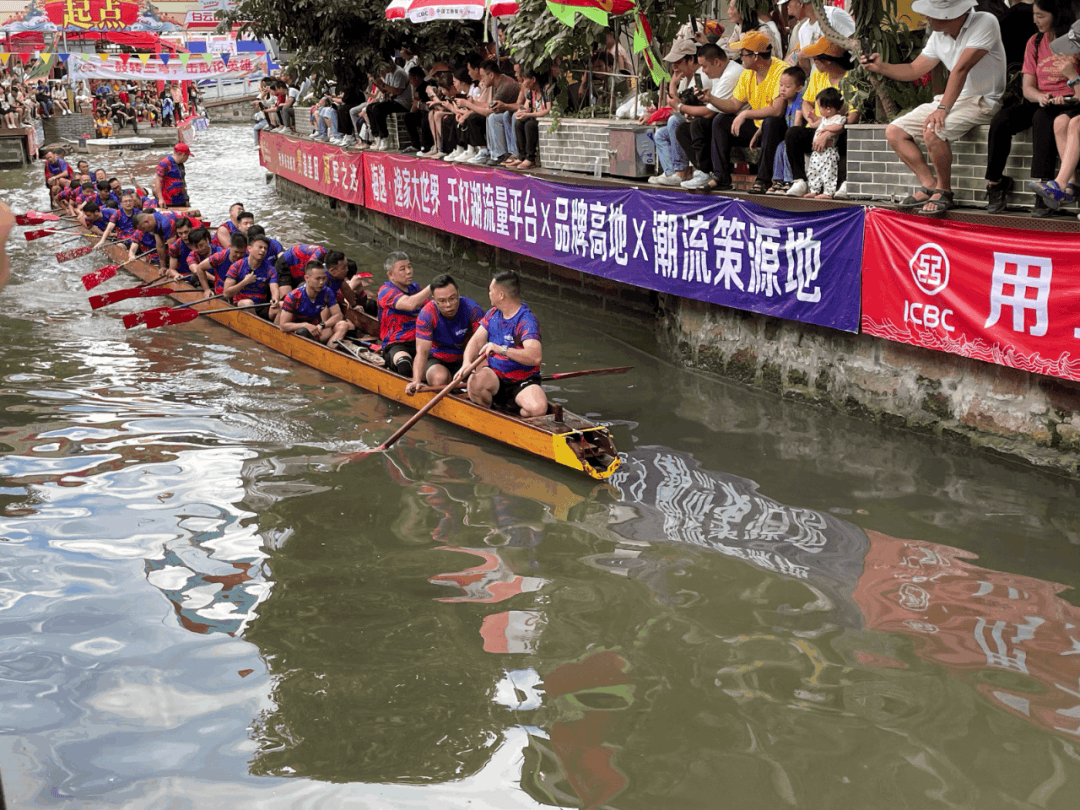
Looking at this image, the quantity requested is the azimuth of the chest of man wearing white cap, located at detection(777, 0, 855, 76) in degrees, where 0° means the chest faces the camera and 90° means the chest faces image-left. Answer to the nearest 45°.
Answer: approximately 45°

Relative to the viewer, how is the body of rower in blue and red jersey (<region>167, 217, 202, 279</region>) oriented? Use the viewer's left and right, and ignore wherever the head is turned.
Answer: facing the viewer and to the right of the viewer

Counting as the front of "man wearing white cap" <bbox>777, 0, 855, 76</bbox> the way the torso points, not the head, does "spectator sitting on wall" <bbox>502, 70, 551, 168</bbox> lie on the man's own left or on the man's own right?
on the man's own right

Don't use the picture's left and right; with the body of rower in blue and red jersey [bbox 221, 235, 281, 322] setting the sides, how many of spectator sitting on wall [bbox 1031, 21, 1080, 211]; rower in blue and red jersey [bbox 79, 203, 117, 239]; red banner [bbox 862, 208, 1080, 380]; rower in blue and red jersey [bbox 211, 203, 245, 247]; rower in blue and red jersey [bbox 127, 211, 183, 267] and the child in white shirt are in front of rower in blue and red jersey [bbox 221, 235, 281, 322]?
3

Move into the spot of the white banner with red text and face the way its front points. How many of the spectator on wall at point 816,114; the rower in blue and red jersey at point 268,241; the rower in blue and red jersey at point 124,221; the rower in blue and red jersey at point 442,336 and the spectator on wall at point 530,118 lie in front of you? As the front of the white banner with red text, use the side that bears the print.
5

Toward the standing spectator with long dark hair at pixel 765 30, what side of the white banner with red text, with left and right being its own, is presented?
front

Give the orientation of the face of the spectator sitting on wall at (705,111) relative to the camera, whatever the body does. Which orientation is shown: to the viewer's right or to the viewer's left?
to the viewer's left

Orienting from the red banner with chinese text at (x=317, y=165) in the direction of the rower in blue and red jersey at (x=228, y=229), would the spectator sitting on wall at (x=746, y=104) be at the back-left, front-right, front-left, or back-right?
front-left

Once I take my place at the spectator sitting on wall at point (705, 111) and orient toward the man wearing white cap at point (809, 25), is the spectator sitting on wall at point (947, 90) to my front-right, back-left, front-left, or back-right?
front-right

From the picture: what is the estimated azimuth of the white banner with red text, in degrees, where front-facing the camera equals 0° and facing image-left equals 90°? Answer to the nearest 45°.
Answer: approximately 0°

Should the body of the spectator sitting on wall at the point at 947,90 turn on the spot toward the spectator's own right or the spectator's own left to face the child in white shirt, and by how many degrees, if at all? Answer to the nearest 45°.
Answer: approximately 90° to the spectator's own right

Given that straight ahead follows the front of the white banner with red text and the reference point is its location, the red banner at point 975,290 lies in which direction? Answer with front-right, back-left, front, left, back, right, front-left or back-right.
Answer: front

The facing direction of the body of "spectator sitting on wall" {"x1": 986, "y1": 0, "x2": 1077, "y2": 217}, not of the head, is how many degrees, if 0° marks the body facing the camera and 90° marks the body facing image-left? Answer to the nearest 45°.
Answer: approximately 45°

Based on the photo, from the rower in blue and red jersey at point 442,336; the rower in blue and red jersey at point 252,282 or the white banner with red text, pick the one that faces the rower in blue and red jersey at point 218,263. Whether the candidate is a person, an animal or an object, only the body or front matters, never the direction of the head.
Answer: the white banner with red text

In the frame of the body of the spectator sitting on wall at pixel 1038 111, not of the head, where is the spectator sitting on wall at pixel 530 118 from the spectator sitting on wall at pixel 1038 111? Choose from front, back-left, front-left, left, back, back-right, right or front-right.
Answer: right

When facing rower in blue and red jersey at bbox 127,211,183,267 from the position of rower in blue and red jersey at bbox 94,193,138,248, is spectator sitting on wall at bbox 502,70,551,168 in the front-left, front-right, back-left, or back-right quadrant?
front-left

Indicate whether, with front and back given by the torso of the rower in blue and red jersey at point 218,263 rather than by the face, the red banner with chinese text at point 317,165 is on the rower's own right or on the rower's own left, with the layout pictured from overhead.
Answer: on the rower's own left

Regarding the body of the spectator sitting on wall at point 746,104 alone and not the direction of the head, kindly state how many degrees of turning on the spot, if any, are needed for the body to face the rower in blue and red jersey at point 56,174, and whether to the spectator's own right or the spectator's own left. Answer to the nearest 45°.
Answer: approximately 90° to the spectator's own right

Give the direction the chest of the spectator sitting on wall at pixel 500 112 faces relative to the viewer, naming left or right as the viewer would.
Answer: facing the viewer and to the left of the viewer

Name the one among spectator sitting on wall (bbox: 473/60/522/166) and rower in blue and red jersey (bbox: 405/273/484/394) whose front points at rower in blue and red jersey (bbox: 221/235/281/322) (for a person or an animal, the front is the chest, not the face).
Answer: the spectator sitting on wall
